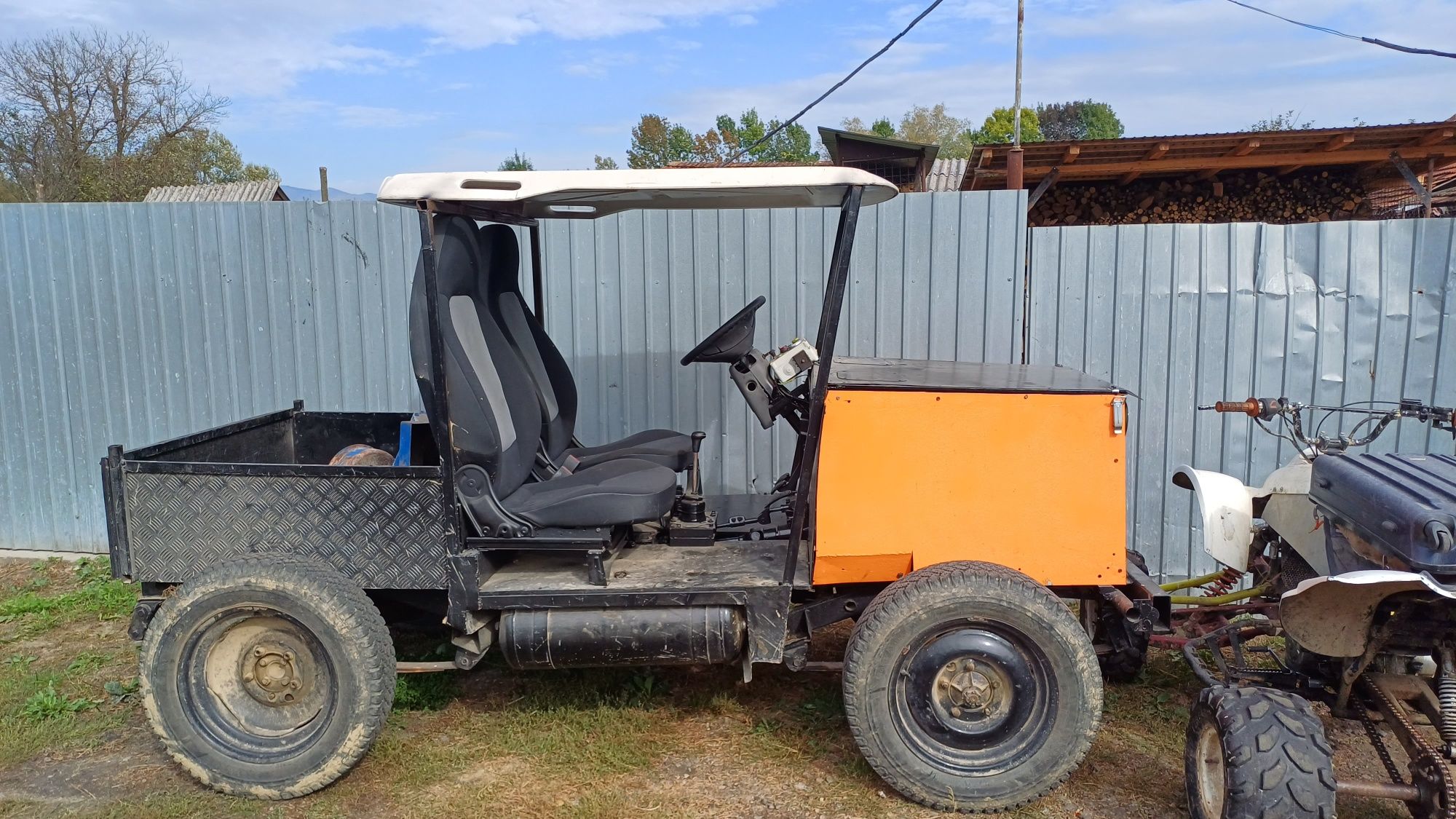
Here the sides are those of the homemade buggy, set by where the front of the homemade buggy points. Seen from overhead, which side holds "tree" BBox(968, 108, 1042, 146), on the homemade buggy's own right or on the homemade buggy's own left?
on the homemade buggy's own left

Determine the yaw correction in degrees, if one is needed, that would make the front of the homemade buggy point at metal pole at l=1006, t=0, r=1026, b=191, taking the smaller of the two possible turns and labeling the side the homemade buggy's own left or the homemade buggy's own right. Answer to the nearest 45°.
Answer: approximately 45° to the homemade buggy's own left

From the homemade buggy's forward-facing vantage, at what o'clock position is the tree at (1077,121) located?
The tree is roughly at 10 o'clock from the homemade buggy.

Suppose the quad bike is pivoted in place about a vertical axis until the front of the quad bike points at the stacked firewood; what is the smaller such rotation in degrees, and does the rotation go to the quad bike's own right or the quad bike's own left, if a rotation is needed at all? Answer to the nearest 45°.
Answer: approximately 45° to the quad bike's own right

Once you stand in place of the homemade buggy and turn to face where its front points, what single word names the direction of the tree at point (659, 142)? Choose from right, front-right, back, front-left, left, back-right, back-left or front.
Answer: left

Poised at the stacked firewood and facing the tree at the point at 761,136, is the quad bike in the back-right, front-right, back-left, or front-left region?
back-left

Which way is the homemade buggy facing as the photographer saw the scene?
facing to the right of the viewer

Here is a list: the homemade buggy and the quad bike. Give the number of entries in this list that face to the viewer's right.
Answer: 1

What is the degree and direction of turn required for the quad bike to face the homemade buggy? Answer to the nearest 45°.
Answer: approximately 45° to its left

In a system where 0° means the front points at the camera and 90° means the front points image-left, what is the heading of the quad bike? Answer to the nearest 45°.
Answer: approximately 135°
